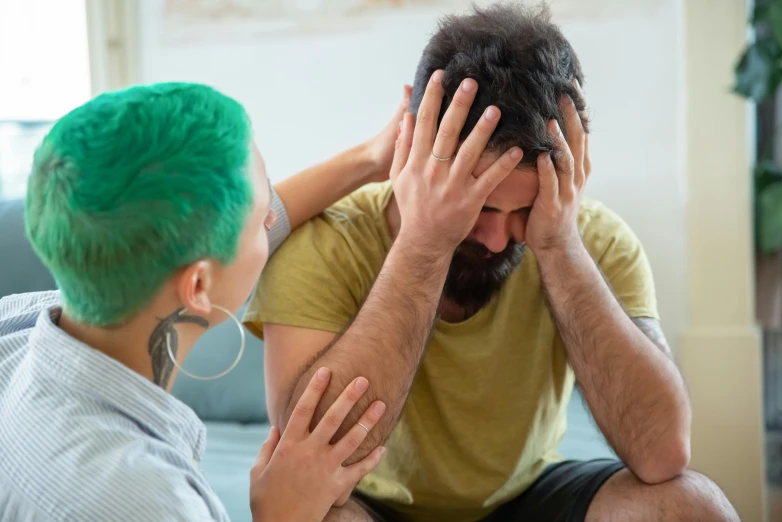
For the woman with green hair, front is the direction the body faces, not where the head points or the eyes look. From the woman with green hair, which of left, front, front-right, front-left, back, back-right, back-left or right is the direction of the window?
front-left

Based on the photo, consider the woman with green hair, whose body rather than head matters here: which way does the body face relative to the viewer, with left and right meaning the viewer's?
facing away from the viewer and to the right of the viewer

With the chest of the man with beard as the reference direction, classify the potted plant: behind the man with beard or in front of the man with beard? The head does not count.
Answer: behind

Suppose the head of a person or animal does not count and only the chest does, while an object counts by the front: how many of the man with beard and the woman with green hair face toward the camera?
1

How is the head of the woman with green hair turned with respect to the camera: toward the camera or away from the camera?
away from the camera

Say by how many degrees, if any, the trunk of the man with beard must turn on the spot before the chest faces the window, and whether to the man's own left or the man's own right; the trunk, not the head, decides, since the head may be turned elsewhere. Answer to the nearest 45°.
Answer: approximately 135° to the man's own right

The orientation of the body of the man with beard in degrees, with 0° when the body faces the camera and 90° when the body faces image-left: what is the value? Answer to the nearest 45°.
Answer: approximately 0°
